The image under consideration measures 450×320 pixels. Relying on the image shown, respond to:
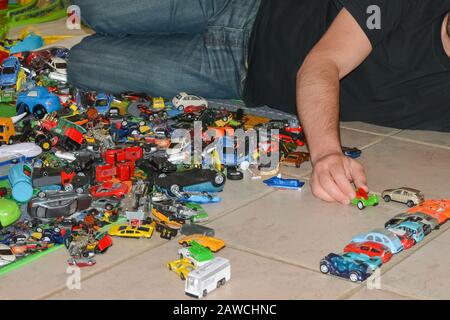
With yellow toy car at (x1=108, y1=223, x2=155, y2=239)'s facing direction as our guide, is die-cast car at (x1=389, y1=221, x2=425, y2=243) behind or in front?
behind

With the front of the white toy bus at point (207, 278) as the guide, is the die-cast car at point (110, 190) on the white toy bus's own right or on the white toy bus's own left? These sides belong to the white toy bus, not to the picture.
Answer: on the white toy bus's own right

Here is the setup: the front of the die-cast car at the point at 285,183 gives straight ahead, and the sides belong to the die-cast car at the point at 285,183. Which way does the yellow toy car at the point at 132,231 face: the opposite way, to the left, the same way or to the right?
the same way

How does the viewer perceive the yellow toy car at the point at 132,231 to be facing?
facing to the left of the viewer

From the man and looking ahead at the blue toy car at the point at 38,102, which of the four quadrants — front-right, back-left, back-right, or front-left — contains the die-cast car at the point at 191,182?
front-left

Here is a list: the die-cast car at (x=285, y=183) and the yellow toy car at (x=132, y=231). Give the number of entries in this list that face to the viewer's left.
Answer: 2

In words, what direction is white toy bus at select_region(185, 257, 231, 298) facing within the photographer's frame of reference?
facing the viewer and to the left of the viewer

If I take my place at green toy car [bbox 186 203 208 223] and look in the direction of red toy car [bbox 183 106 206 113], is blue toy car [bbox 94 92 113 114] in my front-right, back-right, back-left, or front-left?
front-left
